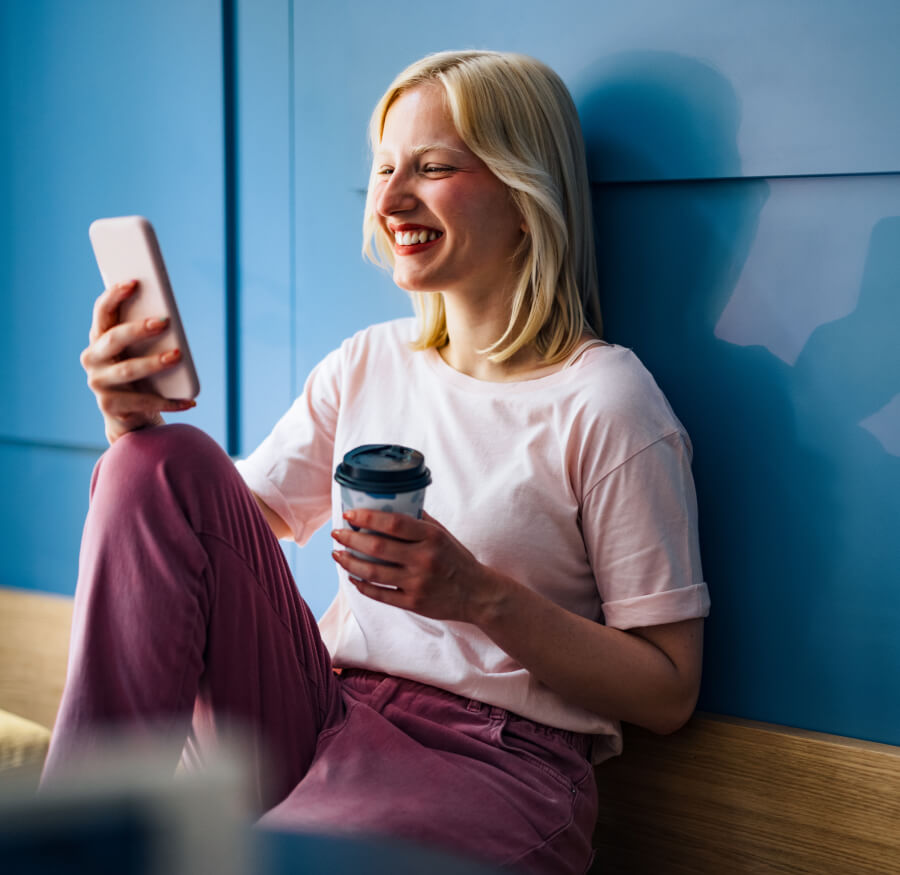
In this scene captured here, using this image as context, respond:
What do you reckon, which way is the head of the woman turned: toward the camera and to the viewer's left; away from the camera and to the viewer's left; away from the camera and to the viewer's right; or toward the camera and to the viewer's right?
toward the camera and to the viewer's left

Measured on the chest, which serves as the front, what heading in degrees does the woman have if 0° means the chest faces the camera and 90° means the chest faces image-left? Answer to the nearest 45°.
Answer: approximately 45°
